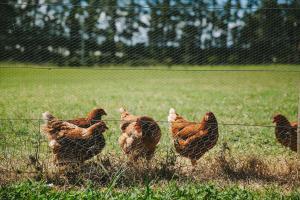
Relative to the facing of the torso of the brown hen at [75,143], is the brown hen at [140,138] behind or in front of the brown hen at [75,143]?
in front

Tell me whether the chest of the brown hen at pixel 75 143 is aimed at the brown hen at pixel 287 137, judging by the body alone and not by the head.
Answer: yes

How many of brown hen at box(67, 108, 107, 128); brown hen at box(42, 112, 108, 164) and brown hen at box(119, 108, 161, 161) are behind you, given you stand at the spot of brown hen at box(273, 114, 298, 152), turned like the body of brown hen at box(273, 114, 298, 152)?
0

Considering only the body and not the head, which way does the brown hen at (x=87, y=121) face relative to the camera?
to the viewer's right

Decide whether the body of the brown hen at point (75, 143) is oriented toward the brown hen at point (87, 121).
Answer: no

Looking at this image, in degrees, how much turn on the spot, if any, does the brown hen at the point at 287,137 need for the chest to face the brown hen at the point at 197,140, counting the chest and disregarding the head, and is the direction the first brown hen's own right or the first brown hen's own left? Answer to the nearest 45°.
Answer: approximately 45° to the first brown hen's own left

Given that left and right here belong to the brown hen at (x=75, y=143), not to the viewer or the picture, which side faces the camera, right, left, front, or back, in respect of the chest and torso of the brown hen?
right

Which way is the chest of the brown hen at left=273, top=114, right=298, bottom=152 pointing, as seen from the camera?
to the viewer's left

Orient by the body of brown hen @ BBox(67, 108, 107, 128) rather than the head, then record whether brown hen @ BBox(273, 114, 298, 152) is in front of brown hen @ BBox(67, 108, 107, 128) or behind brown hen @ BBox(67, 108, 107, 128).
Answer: in front
